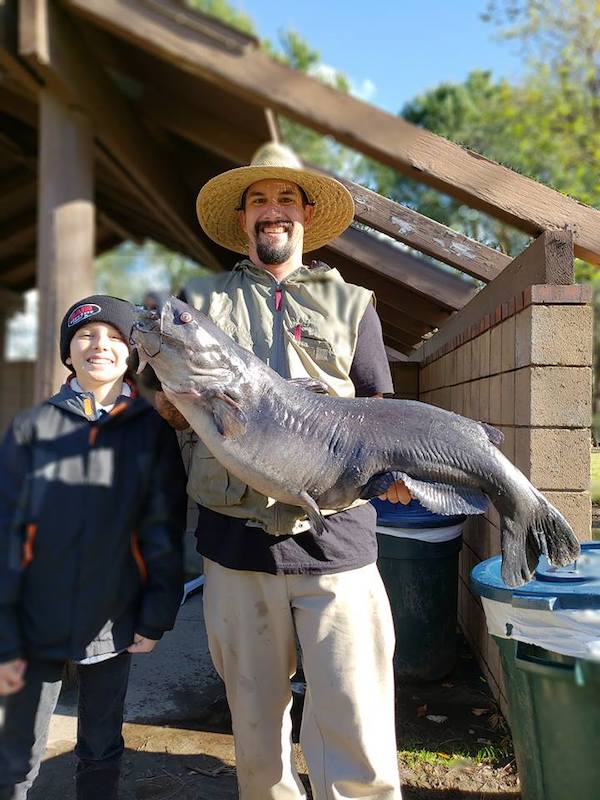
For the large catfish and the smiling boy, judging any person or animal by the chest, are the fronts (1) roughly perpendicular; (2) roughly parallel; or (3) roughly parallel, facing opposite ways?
roughly perpendicular

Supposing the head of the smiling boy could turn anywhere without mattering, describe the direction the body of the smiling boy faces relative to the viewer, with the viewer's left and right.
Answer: facing the viewer

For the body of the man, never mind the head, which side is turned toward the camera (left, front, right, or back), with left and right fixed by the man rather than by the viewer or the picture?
front

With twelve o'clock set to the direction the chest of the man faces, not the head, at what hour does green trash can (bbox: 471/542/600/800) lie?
The green trash can is roughly at 9 o'clock from the man.

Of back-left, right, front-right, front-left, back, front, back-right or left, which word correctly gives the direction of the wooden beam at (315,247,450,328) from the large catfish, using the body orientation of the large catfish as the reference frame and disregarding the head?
right

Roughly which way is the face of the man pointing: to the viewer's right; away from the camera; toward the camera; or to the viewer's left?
toward the camera

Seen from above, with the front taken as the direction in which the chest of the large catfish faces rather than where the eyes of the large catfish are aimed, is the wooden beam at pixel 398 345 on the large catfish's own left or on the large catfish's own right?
on the large catfish's own right

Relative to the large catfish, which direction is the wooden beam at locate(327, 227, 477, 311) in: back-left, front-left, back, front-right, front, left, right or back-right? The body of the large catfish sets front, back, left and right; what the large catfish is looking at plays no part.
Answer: right

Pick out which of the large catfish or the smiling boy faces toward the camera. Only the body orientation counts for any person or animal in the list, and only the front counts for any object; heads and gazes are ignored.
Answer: the smiling boy

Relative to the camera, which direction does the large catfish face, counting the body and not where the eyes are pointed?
to the viewer's left

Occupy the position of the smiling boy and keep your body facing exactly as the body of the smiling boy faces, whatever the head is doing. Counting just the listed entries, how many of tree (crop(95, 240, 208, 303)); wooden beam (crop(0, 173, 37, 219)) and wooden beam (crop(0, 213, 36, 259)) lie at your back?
3

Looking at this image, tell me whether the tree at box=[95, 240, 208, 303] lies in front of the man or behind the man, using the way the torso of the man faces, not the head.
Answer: behind

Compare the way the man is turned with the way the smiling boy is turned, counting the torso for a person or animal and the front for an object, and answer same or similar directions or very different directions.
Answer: same or similar directions

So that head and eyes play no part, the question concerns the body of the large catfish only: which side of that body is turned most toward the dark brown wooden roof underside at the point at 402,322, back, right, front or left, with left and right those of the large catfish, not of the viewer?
right

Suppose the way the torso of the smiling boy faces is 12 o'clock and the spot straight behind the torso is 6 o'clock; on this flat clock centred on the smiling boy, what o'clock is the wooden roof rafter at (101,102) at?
The wooden roof rafter is roughly at 6 o'clock from the smiling boy.

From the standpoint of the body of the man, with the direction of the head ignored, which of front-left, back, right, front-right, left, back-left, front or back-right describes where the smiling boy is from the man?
right
